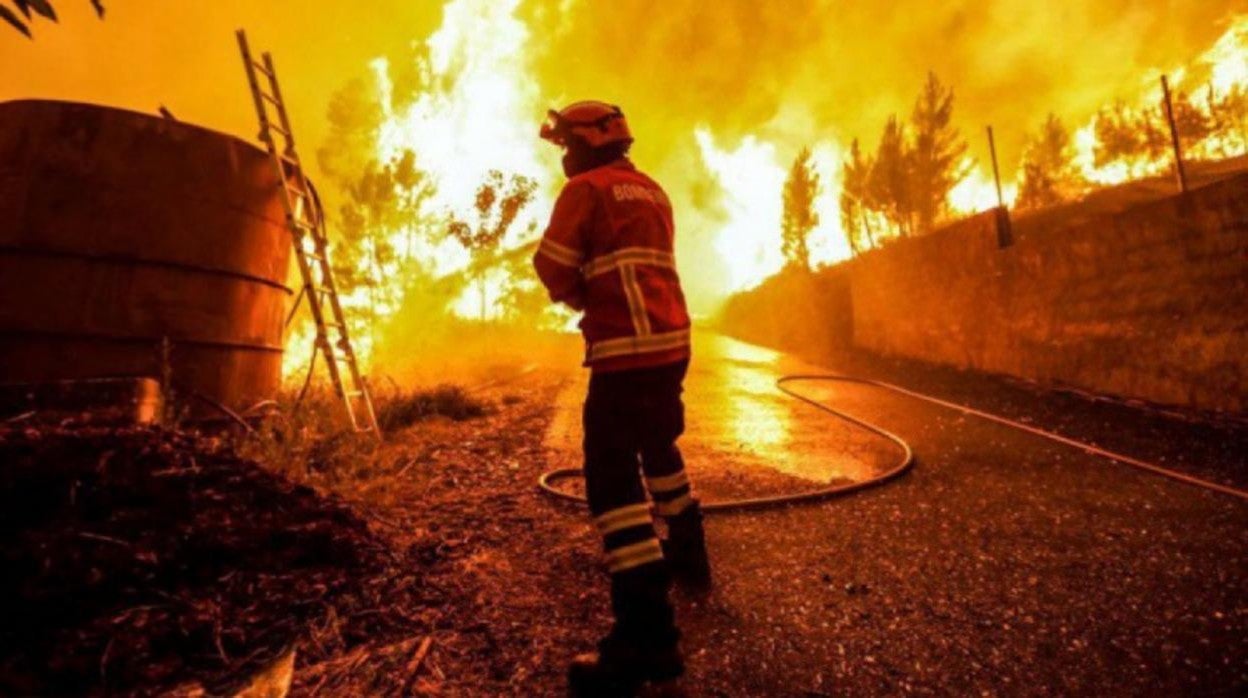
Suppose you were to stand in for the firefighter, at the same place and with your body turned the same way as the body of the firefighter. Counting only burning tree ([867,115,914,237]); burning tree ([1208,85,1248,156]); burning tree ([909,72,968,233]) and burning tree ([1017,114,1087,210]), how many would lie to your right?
4

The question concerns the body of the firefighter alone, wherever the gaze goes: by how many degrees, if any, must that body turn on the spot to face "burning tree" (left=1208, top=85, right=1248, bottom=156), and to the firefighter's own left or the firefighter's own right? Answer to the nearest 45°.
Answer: approximately 90° to the firefighter's own right

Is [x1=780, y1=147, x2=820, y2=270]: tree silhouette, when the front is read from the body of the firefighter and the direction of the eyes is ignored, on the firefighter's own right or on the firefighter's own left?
on the firefighter's own right

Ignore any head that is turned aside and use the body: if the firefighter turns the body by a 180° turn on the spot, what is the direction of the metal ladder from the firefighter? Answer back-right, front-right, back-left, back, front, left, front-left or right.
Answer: back

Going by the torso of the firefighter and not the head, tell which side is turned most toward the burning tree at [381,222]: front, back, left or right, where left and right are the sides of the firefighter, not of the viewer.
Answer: front

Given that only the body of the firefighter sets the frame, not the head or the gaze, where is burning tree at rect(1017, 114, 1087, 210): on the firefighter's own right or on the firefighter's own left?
on the firefighter's own right

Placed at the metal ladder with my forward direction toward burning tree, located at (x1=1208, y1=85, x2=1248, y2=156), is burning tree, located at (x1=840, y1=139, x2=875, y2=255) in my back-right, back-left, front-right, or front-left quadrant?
front-left

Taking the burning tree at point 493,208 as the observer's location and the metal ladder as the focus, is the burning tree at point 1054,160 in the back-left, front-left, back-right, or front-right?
back-left

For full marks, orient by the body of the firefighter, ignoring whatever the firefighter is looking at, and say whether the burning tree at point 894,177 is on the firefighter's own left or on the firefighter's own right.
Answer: on the firefighter's own right

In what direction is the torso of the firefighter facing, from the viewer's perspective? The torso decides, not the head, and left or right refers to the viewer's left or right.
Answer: facing away from the viewer and to the left of the viewer

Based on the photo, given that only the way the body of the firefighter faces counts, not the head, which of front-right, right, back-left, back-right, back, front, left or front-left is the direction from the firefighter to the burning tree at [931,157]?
right
